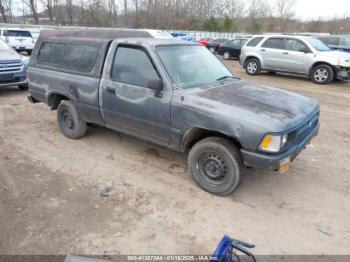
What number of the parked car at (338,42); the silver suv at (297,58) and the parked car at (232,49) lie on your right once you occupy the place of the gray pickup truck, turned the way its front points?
0

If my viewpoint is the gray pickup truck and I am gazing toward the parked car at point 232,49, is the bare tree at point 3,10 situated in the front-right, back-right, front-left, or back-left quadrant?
front-left

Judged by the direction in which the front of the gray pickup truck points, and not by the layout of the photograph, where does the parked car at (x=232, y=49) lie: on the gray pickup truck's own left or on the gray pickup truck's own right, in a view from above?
on the gray pickup truck's own left

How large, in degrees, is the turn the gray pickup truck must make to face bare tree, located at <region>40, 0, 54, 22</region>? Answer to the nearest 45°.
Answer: approximately 180°

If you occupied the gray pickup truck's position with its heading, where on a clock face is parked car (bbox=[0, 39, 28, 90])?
The parked car is roughly at 6 o'clock from the gray pickup truck.

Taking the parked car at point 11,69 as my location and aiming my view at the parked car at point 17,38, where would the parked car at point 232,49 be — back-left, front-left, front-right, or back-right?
front-right

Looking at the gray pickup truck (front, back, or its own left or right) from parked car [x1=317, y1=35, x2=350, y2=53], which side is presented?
left

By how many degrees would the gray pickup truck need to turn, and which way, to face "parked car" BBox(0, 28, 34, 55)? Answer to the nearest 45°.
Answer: approximately 180°

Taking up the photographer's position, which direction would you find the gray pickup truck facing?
facing the viewer and to the right of the viewer

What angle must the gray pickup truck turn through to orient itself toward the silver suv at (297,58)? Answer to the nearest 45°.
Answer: approximately 90° to its left

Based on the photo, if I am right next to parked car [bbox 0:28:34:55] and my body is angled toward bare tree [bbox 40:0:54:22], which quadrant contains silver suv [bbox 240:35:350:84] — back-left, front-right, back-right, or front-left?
back-right
